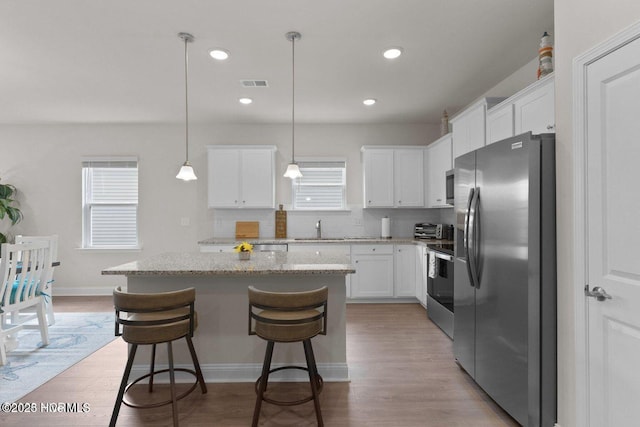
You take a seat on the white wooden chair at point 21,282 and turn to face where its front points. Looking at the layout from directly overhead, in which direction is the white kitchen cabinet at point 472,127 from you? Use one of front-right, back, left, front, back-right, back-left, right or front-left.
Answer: back

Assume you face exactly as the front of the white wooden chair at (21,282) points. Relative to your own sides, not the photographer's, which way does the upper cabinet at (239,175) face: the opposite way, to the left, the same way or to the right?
to the left

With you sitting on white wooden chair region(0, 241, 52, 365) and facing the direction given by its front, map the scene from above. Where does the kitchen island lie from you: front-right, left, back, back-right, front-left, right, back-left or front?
back

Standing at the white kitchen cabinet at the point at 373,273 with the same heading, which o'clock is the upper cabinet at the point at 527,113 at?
The upper cabinet is roughly at 11 o'clock from the white kitchen cabinet.

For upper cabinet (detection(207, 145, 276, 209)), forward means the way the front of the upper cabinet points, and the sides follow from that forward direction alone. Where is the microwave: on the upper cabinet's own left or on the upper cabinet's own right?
on the upper cabinet's own left

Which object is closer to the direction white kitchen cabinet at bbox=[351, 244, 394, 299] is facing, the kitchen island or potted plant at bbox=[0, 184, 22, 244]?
the kitchen island

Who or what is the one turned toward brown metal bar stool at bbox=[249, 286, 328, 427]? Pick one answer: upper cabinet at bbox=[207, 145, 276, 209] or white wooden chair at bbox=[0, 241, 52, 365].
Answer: the upper cabinet

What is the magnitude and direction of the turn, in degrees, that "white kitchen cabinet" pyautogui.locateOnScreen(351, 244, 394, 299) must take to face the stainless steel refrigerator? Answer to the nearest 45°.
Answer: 0° — it already faces it

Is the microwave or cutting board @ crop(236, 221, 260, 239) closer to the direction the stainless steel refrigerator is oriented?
the cutting board

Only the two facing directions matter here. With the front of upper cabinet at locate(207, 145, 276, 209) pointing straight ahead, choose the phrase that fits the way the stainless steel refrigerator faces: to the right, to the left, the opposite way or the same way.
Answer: to the right

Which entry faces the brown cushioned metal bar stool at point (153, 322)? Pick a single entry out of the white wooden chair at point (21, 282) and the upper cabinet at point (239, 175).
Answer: the upper cabinet
